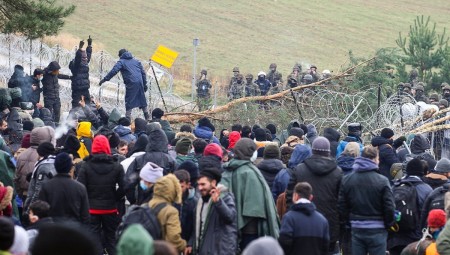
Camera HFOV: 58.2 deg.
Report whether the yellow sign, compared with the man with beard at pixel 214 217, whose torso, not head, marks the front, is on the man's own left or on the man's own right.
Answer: on the man's own right

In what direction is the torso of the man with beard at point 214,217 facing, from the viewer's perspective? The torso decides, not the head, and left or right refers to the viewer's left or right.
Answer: facing the viewer and to the left of the viewer

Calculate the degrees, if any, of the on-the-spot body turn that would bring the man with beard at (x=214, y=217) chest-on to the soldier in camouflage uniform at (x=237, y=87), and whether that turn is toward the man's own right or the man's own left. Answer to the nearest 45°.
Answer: approximately 135° to the man's own right
